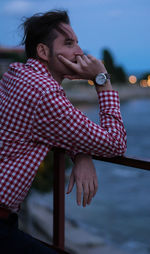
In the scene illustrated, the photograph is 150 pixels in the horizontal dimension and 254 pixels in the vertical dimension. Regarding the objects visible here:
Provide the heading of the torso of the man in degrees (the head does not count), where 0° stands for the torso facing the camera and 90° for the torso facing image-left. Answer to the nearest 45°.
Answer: approximately 270°

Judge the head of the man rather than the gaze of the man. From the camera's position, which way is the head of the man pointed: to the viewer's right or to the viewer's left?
to the viewer's right
